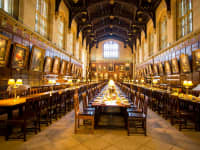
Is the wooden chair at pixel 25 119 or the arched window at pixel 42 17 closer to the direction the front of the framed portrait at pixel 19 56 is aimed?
the wooden chair

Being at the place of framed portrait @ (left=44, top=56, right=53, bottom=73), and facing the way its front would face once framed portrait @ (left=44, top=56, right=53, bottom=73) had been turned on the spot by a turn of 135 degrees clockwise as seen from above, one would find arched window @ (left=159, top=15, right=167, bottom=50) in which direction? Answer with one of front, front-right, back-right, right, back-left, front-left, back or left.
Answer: back

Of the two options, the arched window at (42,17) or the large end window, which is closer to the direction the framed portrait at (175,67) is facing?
the arched window

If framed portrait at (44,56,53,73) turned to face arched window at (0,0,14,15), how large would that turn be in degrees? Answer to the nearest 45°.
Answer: approximately 90° to its right

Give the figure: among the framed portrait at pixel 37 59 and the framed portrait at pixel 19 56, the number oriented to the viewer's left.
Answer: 0

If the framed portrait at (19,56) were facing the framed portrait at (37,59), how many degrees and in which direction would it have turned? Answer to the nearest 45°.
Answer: approximately 90° to its left

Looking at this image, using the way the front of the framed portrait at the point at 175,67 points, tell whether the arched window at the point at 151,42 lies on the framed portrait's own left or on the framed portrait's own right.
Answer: on the framed portrait's own right

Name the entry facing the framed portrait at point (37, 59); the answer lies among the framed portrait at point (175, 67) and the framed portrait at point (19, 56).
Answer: the framed portrait at point (175, 67)

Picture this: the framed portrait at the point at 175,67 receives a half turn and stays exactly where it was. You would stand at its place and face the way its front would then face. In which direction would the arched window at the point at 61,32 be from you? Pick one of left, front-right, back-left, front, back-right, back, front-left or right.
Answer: back-left

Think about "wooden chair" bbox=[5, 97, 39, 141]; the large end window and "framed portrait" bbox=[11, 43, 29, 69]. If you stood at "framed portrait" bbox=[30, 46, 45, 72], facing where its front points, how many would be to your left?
1

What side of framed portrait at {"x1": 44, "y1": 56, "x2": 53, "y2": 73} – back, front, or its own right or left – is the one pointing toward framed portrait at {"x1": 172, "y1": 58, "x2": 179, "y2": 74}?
front

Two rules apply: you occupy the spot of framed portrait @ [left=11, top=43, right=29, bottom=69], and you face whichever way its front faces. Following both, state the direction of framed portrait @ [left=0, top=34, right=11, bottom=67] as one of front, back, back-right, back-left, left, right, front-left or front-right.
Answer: right

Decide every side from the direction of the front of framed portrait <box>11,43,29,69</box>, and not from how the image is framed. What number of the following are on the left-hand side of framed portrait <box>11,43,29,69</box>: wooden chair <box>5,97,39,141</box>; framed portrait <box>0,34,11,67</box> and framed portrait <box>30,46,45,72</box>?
1

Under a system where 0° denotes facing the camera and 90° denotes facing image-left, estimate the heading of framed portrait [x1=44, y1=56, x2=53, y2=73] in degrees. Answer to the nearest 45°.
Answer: approximately 315°
